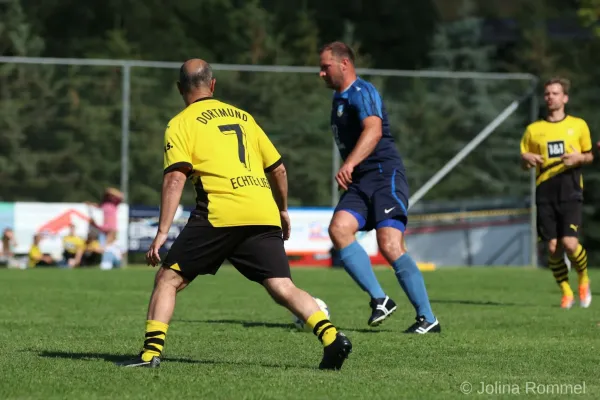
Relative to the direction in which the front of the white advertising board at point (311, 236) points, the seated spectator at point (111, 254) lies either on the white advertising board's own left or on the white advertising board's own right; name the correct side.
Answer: on the white advertising board's own right

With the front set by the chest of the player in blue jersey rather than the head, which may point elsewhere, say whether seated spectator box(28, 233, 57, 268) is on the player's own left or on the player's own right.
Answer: on the player's own right

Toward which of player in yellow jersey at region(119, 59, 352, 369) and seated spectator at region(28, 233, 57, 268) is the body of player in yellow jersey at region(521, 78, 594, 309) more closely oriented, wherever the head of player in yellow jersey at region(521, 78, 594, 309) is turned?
the player in yellow jersey

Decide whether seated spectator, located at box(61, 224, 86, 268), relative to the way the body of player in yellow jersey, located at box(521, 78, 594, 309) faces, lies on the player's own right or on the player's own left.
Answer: on the player's own right

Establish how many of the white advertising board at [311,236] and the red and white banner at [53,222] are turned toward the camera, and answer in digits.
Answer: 2

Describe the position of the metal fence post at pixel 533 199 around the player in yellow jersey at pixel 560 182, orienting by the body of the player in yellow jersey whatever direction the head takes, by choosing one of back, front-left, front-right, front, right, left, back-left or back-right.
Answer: back

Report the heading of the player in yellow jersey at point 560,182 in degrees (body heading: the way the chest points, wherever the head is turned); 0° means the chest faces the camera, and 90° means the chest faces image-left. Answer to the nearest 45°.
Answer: approximately 0°

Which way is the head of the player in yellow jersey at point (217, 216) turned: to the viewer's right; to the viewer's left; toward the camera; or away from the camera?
away from the camera

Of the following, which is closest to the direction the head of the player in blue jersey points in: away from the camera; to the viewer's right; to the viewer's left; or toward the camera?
to the viewer's left

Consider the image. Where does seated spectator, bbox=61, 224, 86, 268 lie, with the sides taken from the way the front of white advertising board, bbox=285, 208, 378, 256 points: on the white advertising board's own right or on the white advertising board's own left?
on the white advertising board's own right
